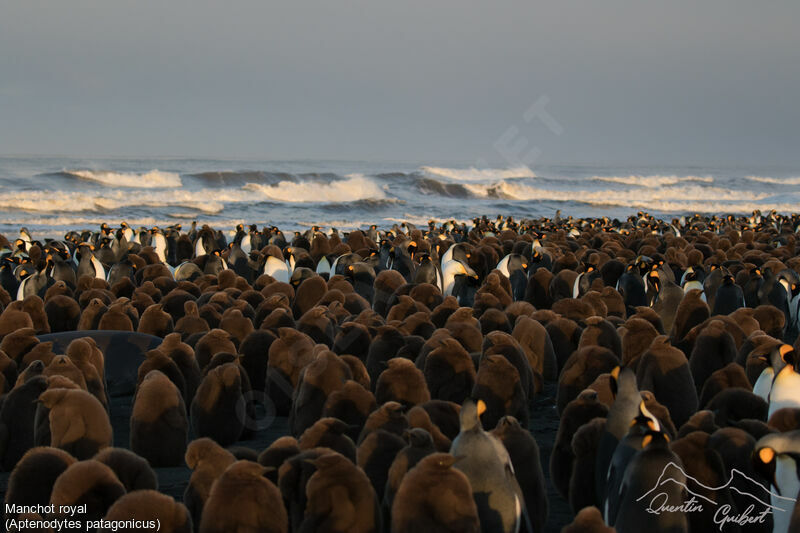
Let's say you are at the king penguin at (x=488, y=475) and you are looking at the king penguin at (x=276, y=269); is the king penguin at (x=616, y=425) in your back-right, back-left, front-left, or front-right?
front-right

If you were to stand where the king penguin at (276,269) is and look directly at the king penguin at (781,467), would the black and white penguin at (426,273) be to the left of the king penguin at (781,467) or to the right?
left

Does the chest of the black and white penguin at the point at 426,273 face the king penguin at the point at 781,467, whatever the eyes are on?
no

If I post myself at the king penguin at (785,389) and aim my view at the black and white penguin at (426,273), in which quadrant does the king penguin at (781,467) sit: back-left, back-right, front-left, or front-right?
back-left

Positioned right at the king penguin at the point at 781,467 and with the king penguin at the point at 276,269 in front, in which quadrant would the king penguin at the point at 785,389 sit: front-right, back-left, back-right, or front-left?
front-right
